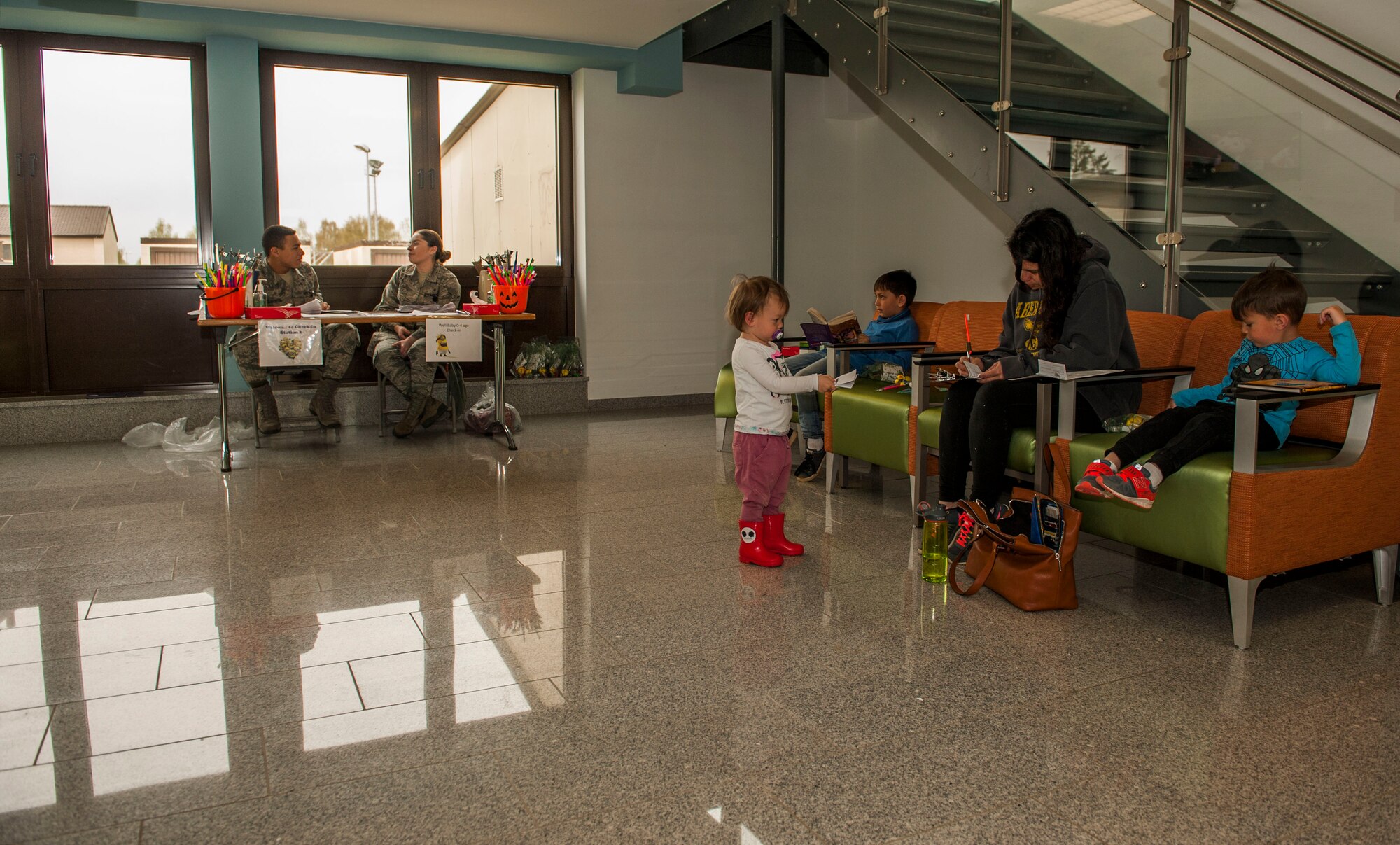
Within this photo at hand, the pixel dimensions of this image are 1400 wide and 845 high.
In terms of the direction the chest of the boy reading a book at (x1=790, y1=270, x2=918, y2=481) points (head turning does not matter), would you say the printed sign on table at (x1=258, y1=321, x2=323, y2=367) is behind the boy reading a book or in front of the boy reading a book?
in front

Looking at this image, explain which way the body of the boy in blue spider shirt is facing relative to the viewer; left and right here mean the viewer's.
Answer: facing the viewer and to the left of the viewer

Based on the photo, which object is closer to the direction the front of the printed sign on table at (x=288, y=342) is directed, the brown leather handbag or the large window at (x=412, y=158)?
the brown leather handbag

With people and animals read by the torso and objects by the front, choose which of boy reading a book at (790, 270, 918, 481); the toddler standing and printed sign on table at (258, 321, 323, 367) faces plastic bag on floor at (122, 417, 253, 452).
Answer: the boy reading a book

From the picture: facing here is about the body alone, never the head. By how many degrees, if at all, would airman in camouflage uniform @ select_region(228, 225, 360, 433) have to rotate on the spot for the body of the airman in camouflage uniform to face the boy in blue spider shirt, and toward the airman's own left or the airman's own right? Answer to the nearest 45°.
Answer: approximately 45° to the airman's own left

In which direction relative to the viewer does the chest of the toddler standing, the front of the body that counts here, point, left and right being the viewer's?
facing to the right of the viewer

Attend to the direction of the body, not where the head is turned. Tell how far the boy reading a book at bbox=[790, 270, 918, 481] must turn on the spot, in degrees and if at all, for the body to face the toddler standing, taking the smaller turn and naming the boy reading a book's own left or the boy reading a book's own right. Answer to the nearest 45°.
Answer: approximately 90° to the boy reading a book's own left

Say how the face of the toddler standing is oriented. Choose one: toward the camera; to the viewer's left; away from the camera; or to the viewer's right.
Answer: to the viewer's right

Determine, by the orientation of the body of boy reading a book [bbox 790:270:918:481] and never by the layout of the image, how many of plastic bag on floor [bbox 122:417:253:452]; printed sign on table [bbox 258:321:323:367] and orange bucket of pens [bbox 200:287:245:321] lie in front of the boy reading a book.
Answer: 3

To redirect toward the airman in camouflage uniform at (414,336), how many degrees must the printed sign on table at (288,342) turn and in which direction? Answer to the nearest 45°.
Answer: approximately 135° to its left

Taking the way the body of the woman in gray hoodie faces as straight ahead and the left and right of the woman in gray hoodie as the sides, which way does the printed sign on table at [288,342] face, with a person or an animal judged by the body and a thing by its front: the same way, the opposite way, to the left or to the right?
to the left

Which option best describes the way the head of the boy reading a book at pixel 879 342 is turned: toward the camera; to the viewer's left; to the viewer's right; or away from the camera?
to the viewer's left

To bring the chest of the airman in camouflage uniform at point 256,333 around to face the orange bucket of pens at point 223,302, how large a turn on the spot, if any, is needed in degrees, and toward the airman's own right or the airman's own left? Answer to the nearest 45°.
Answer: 0° — they already face it
